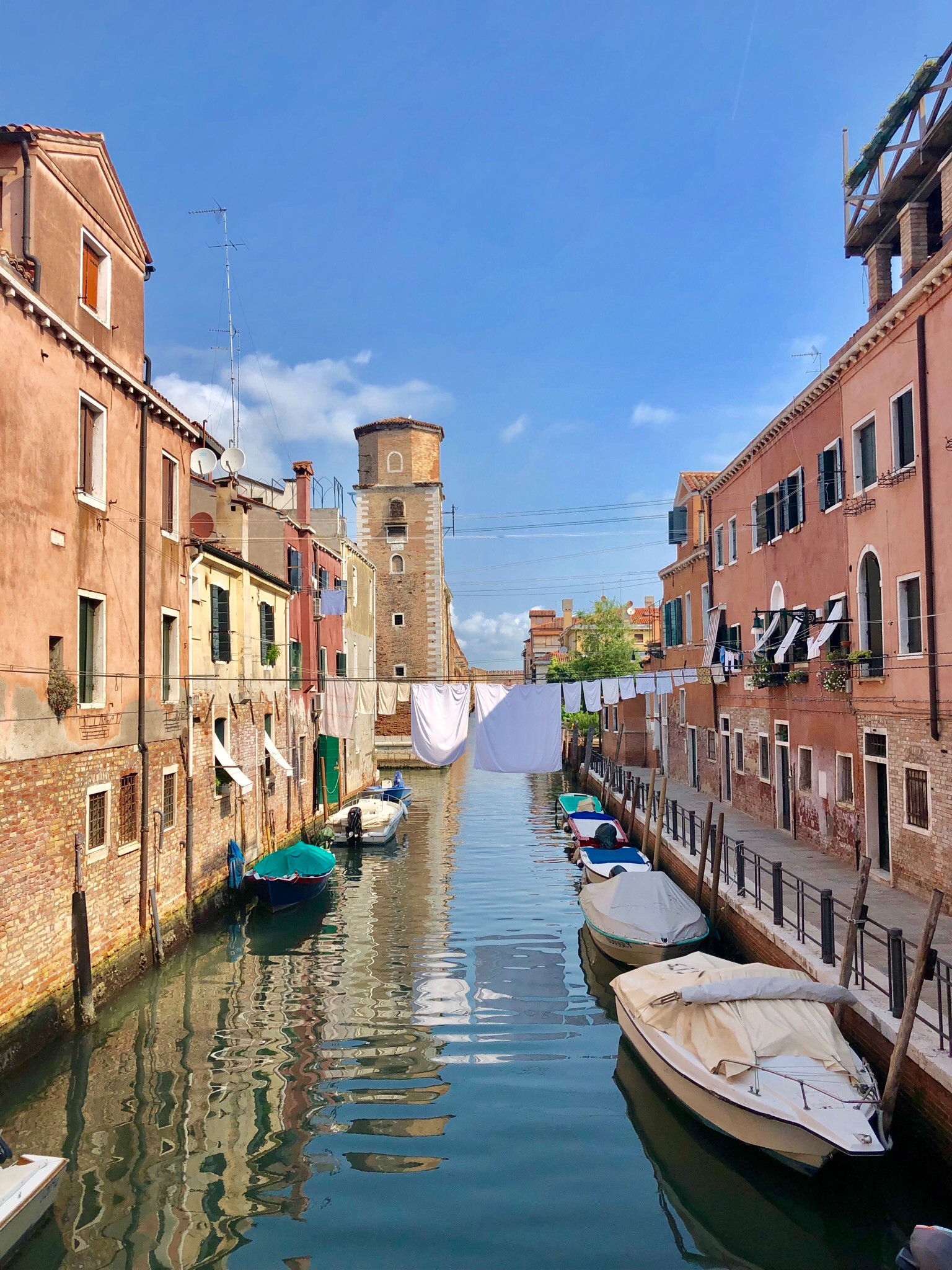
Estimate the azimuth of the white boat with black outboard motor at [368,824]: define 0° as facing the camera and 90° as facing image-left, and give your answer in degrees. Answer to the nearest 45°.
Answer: approximately 225°

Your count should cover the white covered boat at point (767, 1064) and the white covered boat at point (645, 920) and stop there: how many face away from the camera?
0

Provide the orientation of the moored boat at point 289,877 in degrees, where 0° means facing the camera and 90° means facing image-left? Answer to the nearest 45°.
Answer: approximately 45°

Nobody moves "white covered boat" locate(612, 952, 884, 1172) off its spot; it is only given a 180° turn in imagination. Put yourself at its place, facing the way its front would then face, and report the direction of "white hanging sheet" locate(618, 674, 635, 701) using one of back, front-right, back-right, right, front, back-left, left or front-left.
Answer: front-right

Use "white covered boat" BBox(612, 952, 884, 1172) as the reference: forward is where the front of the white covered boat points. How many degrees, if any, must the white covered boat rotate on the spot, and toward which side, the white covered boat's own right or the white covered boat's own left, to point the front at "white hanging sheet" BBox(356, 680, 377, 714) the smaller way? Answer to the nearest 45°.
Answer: approximately 180°

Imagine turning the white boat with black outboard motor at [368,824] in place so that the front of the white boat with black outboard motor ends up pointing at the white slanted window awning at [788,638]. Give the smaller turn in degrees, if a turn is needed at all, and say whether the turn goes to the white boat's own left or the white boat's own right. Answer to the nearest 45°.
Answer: approximately 90° to the white boat's own right

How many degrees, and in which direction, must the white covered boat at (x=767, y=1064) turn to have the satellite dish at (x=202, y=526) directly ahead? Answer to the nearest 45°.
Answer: approximately 180°

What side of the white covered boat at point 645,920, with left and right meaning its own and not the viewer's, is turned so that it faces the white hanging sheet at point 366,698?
back

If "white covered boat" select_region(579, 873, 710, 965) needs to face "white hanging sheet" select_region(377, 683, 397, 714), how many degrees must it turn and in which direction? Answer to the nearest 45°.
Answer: approximately 180°

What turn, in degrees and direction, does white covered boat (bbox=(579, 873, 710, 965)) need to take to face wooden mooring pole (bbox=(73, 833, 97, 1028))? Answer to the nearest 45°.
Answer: approximately 90° to its right
